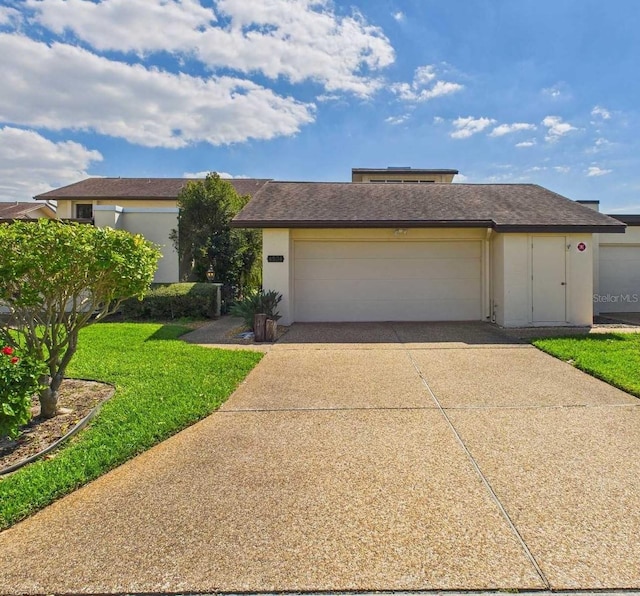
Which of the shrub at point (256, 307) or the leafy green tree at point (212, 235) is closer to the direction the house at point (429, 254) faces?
the shrub

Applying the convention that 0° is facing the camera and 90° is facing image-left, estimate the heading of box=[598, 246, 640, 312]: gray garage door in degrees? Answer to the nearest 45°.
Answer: approximately 0°

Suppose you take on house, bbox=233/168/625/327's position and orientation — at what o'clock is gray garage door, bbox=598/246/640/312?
The gray garage door is roughly at 8 o'clock from the house.

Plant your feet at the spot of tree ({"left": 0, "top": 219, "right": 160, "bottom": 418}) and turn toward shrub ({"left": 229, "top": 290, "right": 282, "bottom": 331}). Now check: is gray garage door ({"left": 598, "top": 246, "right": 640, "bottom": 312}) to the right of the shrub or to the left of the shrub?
right

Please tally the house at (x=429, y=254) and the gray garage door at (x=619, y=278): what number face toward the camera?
2

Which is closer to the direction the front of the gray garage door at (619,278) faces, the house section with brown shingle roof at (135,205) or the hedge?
the hedge

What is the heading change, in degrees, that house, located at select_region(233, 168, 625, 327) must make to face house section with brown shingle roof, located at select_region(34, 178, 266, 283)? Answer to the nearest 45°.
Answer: approximately 135° to its right
